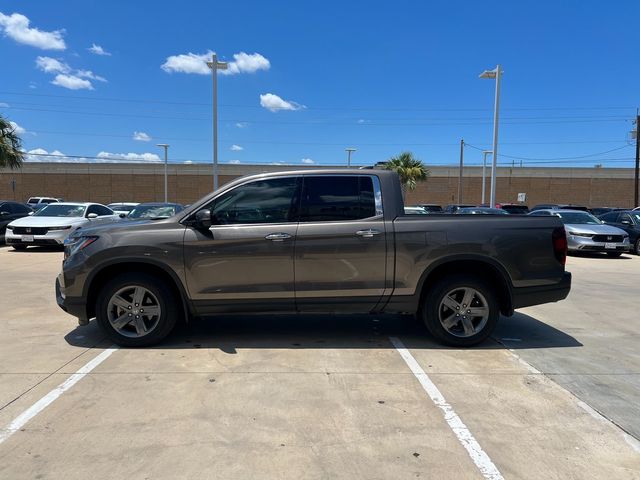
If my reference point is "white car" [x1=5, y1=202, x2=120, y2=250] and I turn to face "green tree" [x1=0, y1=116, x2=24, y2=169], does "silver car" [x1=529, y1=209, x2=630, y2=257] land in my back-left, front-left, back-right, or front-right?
back-right

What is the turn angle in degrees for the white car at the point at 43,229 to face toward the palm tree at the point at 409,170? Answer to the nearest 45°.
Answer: approximately 180°

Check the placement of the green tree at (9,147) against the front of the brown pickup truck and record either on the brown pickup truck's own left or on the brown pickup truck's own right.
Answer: on the brown pickup truck's own right

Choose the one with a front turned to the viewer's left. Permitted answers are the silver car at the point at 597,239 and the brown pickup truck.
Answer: the brown pickup truck

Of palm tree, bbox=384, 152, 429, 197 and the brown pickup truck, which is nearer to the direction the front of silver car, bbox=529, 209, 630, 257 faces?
the brown pickup truck

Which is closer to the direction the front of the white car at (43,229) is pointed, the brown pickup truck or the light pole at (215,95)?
the brown pickup truck

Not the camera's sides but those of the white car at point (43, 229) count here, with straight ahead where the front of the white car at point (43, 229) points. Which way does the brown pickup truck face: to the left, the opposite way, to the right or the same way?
to the right

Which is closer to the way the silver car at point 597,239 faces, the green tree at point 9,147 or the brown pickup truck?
the brown pickup truck

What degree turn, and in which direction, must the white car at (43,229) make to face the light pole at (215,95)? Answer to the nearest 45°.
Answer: approximately 180°

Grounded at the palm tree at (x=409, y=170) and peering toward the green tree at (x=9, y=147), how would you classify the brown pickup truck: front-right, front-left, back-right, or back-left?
front-left

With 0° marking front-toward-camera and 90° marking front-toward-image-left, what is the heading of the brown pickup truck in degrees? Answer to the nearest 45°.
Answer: approximately 90°

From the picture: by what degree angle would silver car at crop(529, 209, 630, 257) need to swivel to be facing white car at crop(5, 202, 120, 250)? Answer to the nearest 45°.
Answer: approximately 90° to its right

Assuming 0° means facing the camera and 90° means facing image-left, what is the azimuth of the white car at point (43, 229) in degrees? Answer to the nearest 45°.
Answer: approximately 45°

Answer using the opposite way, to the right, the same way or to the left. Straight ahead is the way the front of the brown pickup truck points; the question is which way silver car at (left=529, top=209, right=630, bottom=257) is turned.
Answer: to the left

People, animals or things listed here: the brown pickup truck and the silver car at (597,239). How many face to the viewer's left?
1

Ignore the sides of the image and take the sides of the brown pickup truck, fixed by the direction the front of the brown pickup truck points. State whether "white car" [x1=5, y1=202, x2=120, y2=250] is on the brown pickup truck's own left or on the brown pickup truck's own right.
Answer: on the brown pickup truck's own right

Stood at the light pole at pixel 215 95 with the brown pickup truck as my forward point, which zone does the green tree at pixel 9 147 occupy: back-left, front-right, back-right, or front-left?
back-right

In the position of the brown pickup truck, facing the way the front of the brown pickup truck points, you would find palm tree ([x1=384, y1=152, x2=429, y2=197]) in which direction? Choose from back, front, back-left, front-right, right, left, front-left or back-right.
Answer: right
